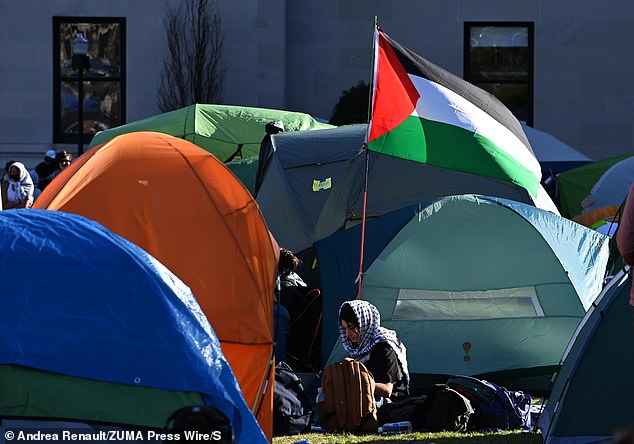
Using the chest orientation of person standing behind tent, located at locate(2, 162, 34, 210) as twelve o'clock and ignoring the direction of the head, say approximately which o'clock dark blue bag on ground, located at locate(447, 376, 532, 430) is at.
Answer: The dark blue bag on ground is roughly at 10 o'clock from the person standing behind tent.

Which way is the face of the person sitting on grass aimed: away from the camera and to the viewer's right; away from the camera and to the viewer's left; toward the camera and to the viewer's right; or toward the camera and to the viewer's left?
toward the camera and to the viewer's left

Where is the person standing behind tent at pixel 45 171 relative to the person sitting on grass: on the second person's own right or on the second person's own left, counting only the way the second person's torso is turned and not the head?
on the second person's own right

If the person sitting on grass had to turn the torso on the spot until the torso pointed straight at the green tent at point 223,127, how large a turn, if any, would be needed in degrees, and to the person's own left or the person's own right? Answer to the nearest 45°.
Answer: approximately 90° to the person's own right

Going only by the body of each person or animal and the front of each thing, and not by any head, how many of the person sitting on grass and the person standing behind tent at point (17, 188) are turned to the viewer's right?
0

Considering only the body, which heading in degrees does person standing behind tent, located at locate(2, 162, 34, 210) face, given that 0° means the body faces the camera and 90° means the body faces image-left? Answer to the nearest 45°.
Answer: approximately 45°

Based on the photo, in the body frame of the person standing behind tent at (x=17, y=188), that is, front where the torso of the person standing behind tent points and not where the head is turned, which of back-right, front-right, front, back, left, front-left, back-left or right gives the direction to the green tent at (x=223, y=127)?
back-left

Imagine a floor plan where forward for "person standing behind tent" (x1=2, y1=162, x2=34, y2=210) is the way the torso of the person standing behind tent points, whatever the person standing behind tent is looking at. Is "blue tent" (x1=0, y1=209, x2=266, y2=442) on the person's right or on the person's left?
on the person's left

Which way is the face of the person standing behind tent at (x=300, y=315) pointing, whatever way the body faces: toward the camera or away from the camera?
away from the camera

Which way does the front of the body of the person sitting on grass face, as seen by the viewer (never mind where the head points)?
to the viewer's left
